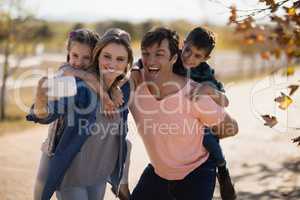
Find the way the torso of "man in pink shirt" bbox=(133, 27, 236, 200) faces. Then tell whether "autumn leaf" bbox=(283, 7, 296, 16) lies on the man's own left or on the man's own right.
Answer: on the man's own left
